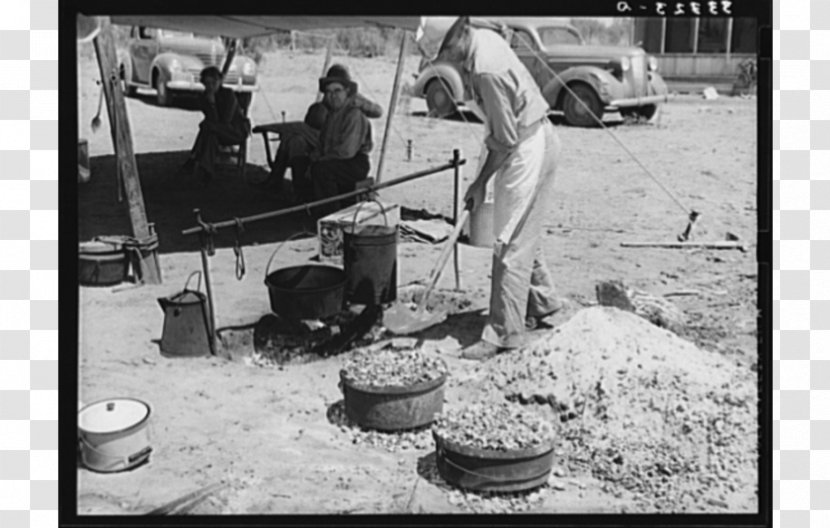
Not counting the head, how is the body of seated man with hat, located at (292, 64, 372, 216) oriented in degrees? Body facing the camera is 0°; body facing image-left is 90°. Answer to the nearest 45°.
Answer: approximately 45°

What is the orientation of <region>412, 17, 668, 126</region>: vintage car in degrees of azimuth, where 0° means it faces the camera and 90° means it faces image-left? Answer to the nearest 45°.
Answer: approximately 315°

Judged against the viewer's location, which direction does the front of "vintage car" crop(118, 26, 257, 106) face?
facing the viewer and to the right of the viewer

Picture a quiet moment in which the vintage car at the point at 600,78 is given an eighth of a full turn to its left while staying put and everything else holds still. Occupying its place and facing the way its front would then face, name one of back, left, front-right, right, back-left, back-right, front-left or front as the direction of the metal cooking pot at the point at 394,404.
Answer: right

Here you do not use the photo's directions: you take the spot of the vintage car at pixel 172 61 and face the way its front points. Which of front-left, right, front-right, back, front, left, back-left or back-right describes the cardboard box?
front-right

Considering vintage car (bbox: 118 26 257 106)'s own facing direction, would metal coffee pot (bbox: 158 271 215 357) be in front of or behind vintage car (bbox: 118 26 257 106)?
in front

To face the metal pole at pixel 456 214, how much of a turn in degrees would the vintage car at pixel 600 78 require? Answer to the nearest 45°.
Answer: approximately 45° to its right

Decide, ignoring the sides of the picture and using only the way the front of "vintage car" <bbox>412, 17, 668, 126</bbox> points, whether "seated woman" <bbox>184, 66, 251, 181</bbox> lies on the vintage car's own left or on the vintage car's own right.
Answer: on the vintage car's own right
